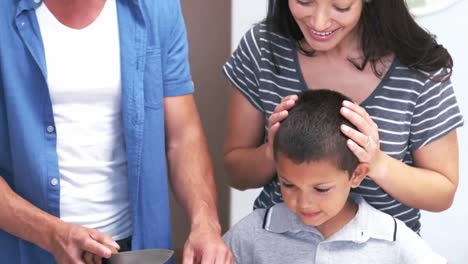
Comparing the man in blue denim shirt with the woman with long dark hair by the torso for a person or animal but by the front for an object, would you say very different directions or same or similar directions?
same or similar directions

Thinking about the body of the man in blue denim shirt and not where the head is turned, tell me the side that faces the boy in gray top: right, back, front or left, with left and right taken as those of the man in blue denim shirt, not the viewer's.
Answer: left

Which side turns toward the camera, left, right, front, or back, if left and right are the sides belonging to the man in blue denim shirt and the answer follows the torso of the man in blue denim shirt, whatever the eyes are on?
front

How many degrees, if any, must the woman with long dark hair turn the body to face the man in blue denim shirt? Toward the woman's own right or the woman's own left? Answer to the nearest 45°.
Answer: approximately 90° to the woman's own right

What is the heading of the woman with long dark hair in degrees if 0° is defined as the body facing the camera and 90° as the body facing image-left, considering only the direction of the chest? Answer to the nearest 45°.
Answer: approximately 0°

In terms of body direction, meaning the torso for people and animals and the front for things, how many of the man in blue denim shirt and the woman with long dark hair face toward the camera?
2

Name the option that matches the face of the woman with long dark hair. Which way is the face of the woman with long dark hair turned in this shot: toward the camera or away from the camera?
toward the camera

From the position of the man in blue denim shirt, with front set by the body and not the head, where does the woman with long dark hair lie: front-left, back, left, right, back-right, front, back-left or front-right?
left
